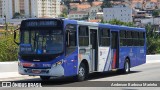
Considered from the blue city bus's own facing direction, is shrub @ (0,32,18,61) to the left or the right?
on its right

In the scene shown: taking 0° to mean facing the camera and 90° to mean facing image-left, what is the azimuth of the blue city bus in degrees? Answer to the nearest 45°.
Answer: approximately 45°
